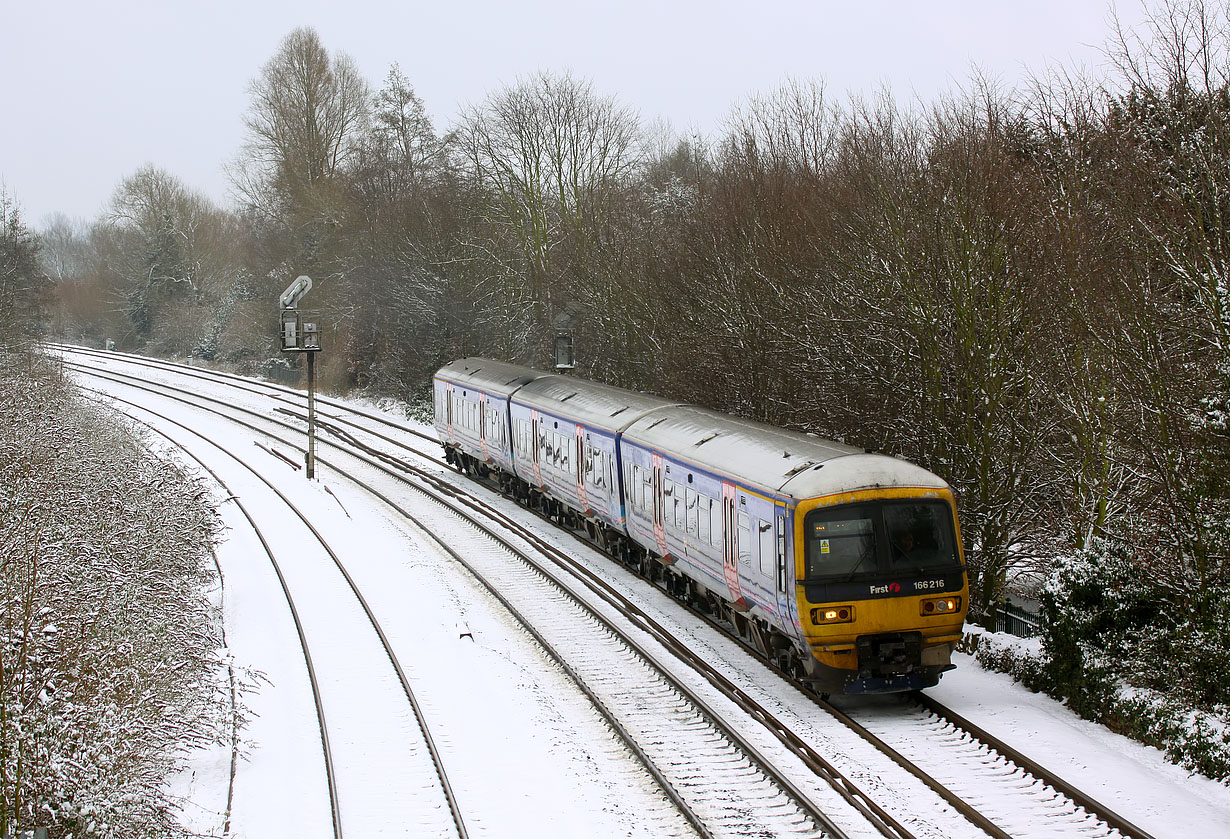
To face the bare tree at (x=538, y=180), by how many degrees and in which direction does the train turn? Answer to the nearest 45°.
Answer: approximately 135° to its left

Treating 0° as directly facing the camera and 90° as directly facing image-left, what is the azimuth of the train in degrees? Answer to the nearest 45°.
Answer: approximately 315°

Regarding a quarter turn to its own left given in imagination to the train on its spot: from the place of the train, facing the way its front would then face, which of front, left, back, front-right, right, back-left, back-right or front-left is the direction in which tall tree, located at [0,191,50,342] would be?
left

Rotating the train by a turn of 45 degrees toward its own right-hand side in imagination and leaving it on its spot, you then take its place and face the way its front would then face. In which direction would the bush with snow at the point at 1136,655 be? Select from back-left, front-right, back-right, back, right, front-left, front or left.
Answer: left
